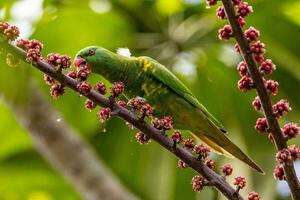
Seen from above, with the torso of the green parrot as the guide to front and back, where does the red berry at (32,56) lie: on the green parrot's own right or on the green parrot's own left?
on the green parrot's own left

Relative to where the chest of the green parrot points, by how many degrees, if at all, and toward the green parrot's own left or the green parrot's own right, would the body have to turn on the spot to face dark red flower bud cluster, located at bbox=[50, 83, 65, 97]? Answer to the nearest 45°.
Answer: approximately 45° to the green parrot's own left

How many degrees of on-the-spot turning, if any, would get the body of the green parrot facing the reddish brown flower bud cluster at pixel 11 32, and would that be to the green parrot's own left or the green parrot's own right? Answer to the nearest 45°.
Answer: approximately 45° to the green parrot's own left

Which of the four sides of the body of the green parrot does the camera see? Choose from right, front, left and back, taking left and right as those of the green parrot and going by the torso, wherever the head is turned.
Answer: left

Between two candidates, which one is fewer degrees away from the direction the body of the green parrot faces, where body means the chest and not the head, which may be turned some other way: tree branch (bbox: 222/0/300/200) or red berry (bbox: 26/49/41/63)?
the red berry

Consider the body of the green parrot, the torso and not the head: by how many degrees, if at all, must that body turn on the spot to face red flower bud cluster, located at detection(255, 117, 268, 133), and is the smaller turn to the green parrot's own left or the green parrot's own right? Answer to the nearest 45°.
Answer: approximately 135° to the green parrot's own left
